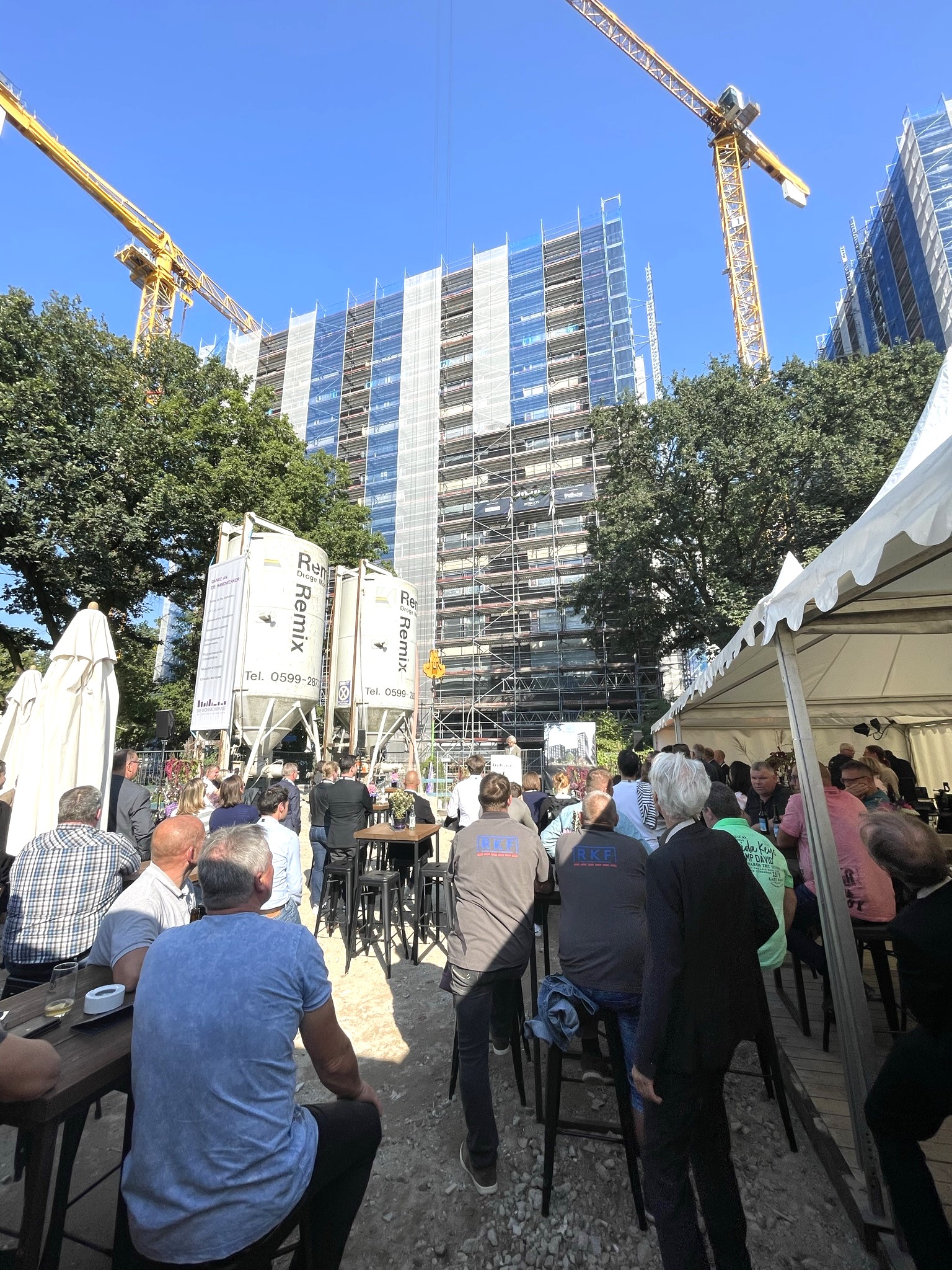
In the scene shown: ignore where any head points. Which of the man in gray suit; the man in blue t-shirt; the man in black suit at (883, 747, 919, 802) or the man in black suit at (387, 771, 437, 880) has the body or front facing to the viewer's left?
the man in black suit at (883, 747, 919, 802)

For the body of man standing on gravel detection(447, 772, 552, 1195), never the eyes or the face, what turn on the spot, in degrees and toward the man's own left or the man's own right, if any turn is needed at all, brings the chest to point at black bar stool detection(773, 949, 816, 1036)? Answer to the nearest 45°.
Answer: approximately 45° to the man's own right

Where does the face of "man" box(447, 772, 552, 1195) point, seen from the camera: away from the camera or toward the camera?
away from the camera

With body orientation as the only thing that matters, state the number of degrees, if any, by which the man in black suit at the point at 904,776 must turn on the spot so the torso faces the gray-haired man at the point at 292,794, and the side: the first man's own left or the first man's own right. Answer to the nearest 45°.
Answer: approximately 45° to the first man's own left

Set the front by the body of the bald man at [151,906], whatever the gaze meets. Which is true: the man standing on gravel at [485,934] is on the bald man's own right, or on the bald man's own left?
on the bald man's own right

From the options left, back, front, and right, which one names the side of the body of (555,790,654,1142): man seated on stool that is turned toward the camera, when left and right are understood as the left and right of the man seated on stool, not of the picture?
back

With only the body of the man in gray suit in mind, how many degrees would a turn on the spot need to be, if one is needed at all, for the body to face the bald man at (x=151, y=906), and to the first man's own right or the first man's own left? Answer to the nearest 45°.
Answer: approximately 135° to the first man's own right

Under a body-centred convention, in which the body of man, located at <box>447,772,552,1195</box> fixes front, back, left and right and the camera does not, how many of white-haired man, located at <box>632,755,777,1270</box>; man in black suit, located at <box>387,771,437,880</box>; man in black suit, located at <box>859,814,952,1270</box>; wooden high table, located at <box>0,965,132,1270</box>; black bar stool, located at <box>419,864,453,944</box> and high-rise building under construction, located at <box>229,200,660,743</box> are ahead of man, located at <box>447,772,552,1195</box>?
3

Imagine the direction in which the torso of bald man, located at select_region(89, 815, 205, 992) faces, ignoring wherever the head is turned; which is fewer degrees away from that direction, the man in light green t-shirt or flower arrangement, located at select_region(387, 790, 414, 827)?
the flower arrangement

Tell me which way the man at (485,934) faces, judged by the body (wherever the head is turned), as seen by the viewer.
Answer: away from the camera

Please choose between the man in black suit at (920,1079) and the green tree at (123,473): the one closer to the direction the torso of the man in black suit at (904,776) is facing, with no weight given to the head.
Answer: the green tree

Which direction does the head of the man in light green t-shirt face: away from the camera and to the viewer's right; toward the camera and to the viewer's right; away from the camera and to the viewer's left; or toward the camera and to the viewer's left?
away from the camera and to the viewer's left
